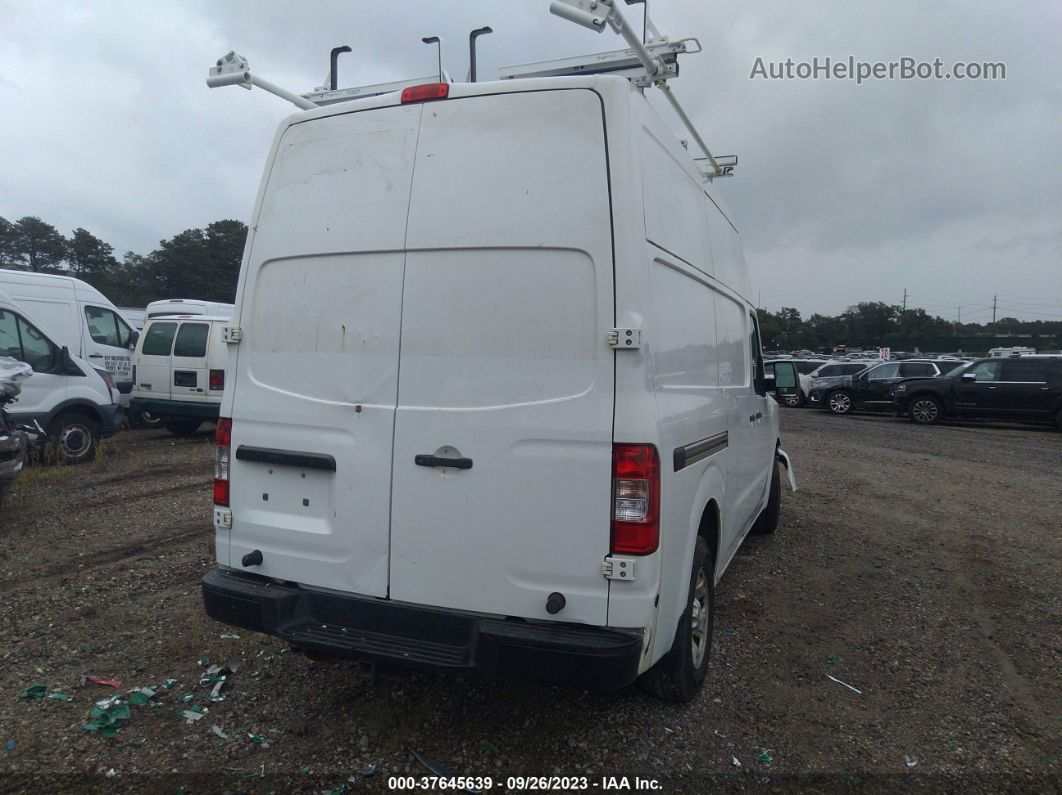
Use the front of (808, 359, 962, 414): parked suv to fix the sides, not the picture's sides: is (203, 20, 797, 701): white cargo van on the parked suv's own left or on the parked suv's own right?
on the parked suv's own left

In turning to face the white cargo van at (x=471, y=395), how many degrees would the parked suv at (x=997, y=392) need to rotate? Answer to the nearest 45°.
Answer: approximately 90° to its left

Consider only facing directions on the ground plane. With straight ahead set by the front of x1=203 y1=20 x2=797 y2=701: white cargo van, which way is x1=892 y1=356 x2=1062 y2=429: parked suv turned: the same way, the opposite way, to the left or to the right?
to the left

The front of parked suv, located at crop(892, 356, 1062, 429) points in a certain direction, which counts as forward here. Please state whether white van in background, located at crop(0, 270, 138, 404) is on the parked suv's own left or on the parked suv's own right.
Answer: on the parked suv's own left

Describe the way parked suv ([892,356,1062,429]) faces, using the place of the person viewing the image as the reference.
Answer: facing to the left of the viewer

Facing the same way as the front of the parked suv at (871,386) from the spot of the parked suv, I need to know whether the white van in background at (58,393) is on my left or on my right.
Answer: on my left

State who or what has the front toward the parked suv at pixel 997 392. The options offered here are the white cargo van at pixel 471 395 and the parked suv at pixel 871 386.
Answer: the white cargo van

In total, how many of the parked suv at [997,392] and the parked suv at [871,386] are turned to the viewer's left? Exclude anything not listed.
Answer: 2

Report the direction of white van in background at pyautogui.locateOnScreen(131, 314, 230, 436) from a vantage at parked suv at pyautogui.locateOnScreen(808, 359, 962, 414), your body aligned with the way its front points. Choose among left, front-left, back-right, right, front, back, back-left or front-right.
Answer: front-left

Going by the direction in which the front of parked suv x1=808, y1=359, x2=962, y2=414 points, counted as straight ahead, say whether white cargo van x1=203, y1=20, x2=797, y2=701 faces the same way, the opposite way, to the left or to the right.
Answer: to the right

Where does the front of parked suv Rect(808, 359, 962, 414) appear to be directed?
to the viewer's left

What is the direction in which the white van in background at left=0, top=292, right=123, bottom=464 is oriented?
to the viewer's right

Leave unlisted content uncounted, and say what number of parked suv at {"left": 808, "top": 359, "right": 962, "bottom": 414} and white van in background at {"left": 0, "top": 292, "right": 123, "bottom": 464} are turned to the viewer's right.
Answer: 1

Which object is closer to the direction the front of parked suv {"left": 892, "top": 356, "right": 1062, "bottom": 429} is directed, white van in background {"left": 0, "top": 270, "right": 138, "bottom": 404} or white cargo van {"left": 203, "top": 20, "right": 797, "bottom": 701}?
the white van in background
